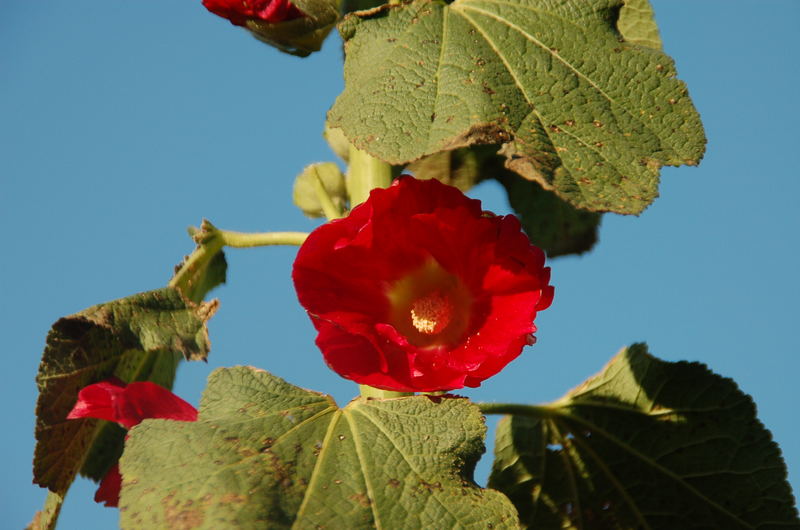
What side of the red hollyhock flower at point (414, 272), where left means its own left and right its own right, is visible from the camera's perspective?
front

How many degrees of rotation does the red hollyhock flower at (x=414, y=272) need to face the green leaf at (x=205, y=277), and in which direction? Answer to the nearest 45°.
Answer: approximately 135° to its right

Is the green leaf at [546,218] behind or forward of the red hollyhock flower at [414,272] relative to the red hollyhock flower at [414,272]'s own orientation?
behind

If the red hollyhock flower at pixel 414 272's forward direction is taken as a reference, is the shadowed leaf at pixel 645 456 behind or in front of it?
behind

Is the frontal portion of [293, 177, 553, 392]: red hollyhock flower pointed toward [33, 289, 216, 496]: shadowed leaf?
no
